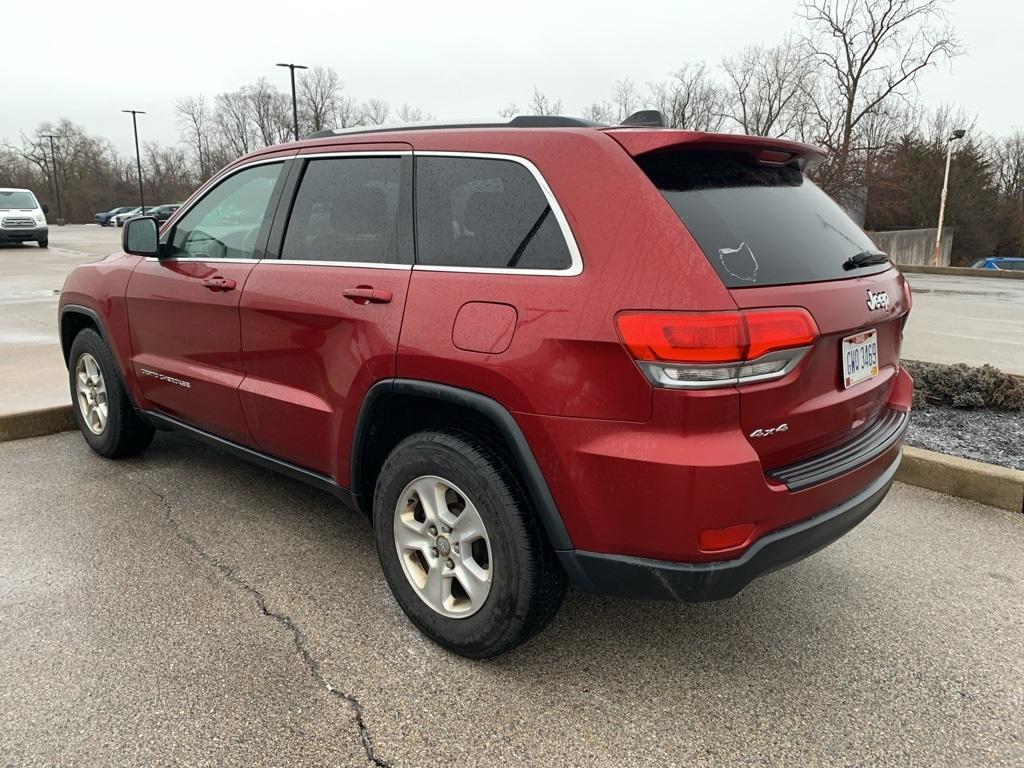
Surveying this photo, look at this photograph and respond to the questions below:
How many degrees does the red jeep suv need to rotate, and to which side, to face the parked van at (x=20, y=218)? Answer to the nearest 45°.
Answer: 0° — it already faces it

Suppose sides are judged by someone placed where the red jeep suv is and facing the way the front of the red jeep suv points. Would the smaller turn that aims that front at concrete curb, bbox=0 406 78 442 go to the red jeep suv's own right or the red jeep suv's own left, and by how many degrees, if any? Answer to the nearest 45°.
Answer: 0° — it already faces it

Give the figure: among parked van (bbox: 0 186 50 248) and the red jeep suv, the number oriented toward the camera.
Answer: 1

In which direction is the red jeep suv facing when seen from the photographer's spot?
facing away from the viewer and to the left of the viewer

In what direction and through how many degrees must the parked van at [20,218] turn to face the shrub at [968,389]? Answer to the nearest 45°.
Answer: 0° — it already faces it

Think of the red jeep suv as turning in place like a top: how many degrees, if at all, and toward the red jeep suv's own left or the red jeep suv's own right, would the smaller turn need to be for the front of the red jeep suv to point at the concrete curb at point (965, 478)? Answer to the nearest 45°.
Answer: approximately 90° to the red jeep suv's own right

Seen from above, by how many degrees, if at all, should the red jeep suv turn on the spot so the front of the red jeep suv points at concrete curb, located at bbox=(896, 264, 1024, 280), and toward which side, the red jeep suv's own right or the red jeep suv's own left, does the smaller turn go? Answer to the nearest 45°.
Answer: approximately 90° to the red jeep suv's own right

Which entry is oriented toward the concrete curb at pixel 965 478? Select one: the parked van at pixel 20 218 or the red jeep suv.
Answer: the parked van

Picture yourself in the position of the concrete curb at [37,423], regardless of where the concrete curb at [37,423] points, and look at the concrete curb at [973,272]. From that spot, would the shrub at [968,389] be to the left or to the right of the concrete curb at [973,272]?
right

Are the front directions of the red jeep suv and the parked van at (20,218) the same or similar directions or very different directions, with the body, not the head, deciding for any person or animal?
very different directions

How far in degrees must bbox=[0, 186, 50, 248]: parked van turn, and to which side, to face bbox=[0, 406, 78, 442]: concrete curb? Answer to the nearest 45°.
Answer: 0° — it already faces it

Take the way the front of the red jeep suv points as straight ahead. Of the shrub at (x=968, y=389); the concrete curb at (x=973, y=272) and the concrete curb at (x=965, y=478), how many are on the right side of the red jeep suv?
3
